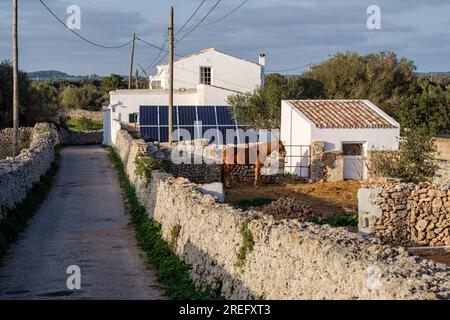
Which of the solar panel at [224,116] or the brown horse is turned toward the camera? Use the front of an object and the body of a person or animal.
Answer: the solar panel

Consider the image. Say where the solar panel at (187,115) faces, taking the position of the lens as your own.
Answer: facing the viewer

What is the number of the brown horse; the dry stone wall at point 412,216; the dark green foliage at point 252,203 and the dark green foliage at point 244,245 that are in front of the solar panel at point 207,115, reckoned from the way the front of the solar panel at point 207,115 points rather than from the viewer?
4

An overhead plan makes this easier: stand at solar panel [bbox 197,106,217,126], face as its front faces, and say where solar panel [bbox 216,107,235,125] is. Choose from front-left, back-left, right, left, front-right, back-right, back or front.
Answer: left

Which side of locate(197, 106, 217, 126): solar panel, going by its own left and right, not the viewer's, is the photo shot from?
front

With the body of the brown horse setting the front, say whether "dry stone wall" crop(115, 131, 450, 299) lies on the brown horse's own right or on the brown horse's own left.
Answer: on the brown horse's own right

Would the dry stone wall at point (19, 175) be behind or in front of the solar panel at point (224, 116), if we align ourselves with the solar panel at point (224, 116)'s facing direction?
in front

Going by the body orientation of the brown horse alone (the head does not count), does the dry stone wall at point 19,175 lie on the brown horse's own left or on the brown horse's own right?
on the brown horse's own right

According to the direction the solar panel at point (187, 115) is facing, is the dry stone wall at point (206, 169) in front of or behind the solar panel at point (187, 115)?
in front

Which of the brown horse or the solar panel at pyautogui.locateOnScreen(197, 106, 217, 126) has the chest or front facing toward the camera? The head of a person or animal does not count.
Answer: the solar panel

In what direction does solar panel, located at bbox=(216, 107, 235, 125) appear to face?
toward the camera

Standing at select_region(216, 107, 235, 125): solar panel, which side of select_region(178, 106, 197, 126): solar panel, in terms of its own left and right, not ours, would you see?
left

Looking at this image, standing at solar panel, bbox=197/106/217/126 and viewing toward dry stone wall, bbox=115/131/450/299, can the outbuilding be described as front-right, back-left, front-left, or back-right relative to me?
front-left

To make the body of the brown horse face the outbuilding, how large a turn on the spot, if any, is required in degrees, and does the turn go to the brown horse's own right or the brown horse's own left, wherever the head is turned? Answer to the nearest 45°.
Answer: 0° — it already faces it

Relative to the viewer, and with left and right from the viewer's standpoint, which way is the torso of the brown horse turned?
facing to the right of the viewer

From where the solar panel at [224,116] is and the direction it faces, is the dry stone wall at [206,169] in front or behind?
in front
